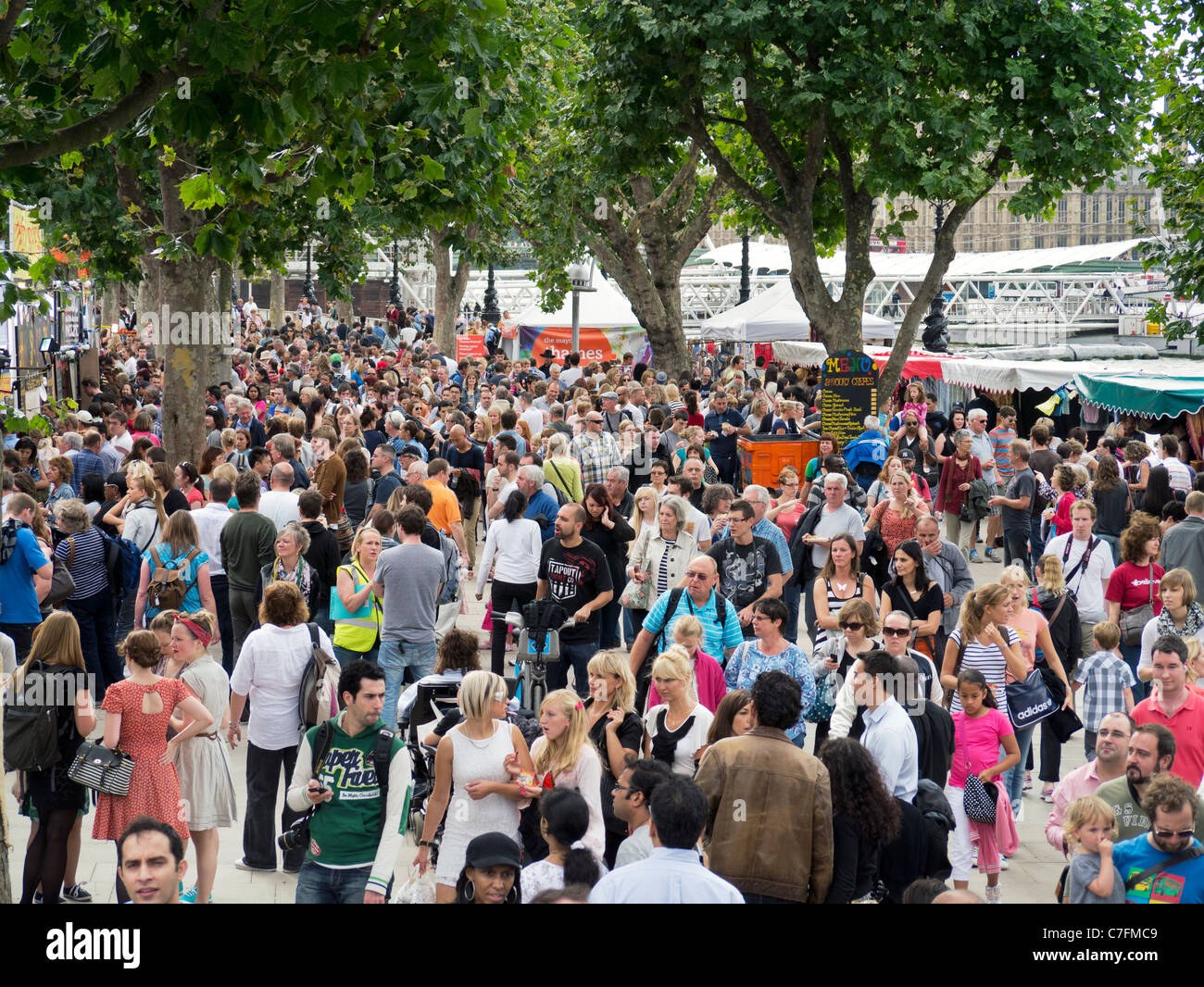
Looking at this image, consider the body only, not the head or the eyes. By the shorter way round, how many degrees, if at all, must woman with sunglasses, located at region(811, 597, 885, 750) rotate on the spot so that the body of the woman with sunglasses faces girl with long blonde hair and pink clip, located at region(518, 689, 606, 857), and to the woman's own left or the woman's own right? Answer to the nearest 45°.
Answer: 0° — they already face them

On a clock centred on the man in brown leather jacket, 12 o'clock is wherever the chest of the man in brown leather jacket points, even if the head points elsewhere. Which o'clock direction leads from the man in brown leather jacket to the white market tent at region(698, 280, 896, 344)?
The white market tent is roughly at 12 o'clock from the man in brown leather jacket.

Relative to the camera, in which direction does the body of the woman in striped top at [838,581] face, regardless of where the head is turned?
toward the camera

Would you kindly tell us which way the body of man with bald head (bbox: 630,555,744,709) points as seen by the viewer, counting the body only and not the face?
toward the camera

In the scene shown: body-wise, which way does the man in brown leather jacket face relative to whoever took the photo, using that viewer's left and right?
facing away from the viewer

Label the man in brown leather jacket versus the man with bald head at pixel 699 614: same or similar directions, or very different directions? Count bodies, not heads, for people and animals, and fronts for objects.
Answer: very different directions

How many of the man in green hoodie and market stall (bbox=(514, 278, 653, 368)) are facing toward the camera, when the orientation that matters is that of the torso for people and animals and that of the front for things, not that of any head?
2

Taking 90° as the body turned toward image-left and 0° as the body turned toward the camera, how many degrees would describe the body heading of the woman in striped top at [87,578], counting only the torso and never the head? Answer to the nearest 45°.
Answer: approximately 135°

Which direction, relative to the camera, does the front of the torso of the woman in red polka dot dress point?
away from the camera

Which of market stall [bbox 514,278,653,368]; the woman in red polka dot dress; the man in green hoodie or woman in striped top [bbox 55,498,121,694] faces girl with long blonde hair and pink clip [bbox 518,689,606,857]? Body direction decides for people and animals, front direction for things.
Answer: the market stall

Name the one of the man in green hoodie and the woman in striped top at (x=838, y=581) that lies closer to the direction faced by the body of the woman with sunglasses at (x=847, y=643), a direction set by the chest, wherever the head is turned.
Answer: the man in green hoodie

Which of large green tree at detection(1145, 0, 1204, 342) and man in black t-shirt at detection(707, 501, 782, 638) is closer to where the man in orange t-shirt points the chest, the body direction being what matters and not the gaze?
the large green tree

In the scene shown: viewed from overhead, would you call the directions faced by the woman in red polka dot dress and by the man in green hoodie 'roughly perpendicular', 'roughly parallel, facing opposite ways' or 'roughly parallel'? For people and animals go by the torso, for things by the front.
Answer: roughly parallel, facing opposite ways

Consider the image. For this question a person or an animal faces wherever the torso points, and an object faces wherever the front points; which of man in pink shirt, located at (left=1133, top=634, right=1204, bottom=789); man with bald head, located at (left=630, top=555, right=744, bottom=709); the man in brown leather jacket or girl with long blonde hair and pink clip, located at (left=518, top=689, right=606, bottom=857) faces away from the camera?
the man in brown leather jacket

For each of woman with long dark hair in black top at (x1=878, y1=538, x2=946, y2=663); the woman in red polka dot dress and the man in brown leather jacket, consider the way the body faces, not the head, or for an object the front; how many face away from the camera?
2

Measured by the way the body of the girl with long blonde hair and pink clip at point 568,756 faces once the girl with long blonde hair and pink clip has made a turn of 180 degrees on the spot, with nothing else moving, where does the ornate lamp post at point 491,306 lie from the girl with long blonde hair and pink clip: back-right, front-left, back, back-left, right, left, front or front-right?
front-left

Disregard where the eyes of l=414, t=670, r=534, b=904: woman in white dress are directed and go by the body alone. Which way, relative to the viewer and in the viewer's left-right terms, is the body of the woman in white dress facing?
facing the viewer and to the right of the viewer
